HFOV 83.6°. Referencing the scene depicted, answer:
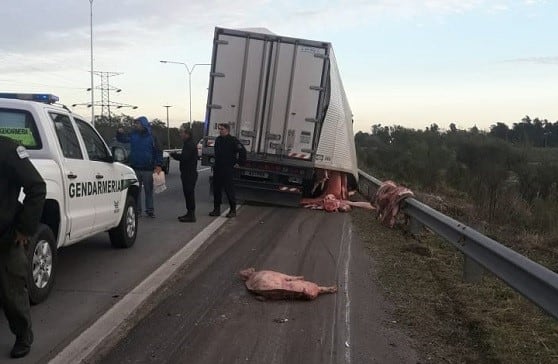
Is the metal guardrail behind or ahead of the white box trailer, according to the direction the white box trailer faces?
behind

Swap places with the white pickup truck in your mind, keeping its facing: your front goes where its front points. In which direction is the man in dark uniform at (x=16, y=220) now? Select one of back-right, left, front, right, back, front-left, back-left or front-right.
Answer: back-right

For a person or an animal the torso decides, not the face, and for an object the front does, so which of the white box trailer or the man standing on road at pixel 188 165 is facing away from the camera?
the white box trailer

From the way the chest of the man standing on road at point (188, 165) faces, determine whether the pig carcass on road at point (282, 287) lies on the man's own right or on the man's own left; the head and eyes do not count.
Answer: on the man's own left

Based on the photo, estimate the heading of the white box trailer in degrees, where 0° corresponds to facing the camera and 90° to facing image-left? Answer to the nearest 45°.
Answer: approximately 180°
